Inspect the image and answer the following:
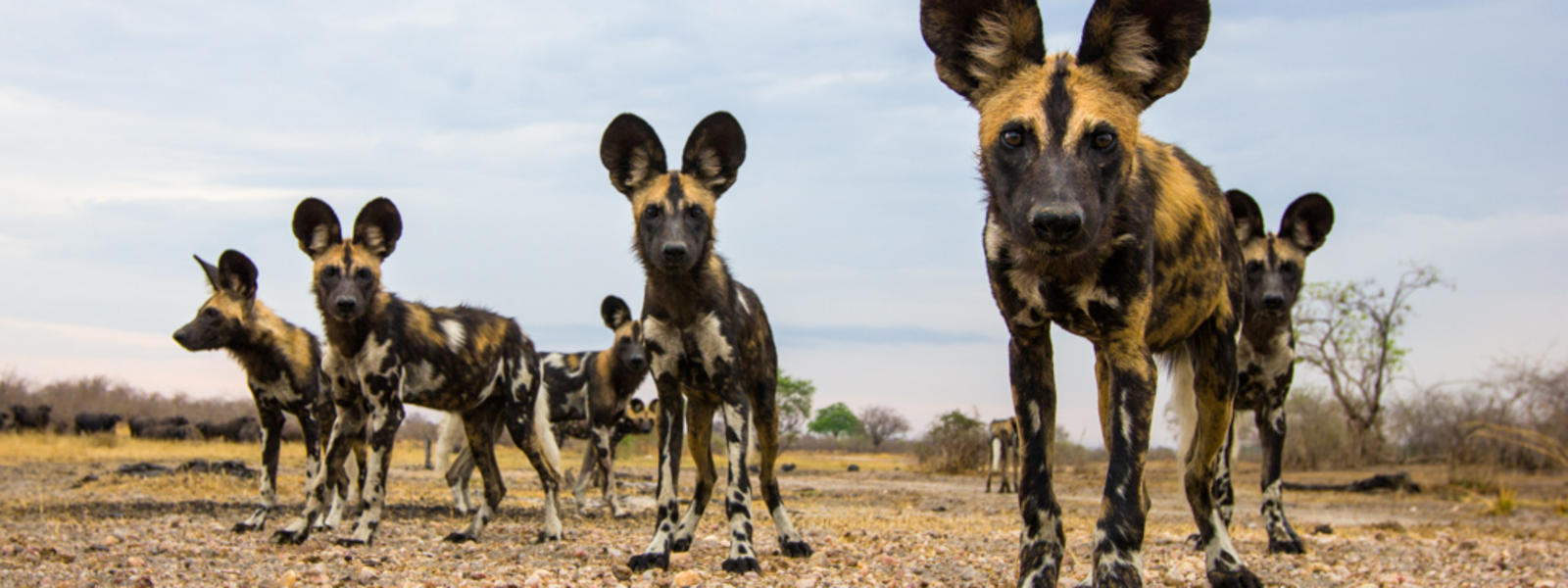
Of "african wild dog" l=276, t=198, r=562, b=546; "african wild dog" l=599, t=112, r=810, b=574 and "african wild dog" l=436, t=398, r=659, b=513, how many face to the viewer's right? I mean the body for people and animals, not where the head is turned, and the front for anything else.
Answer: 1

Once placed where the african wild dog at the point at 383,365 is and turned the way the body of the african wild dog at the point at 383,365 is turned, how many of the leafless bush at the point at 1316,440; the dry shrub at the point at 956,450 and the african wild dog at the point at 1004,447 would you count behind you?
3

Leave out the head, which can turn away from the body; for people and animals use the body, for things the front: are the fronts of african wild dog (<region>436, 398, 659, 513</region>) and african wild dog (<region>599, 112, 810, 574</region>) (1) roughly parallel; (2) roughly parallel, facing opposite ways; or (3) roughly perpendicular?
roughly perpendicular

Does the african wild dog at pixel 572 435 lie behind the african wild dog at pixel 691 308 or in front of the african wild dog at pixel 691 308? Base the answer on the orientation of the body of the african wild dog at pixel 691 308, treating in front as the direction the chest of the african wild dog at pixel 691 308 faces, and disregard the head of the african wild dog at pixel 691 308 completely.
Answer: behind

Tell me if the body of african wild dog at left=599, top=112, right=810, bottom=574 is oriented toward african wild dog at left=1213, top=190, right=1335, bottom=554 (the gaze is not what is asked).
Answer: no

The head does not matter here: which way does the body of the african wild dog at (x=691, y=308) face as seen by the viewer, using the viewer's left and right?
facing the viewer

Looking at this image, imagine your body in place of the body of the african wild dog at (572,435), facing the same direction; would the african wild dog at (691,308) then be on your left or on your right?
on your right

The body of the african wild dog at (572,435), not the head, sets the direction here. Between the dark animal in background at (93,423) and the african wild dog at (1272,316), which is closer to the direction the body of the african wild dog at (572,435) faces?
the african wild dog

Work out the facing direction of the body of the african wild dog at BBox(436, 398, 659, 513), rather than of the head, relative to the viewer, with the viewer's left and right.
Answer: facing to the right of the viewer

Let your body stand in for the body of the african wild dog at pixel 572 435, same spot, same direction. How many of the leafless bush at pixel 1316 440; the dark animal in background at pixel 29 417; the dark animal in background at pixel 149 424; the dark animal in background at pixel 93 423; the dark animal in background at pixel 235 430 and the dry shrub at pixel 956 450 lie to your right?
0
